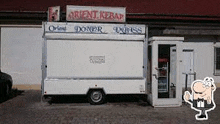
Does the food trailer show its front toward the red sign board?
no
